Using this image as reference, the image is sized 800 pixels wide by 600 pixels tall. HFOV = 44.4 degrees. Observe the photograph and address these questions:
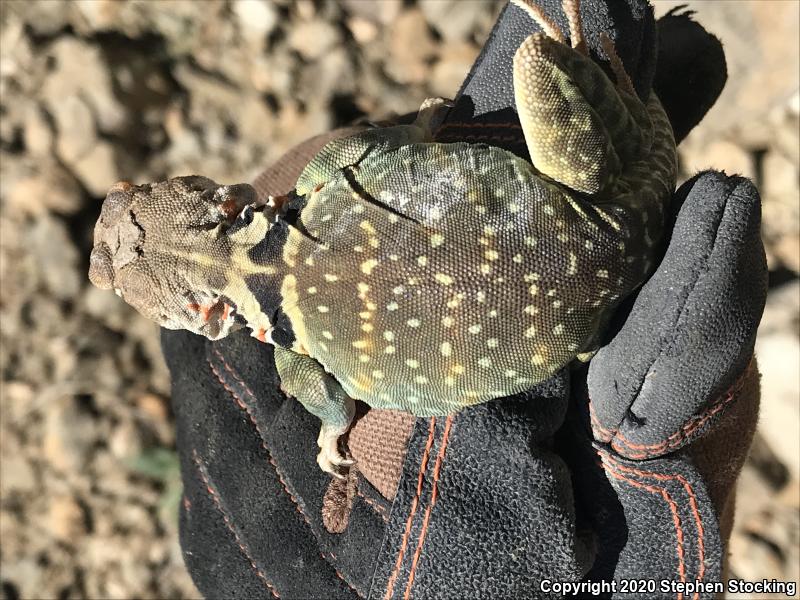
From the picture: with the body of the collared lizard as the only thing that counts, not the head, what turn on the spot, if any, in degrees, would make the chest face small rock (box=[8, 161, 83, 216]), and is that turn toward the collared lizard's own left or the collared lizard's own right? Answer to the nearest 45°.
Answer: approximately 45° to the collared lizard's own right

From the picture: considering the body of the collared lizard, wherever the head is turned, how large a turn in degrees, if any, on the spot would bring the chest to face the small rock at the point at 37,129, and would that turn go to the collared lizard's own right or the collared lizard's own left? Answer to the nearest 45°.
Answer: approximately 45° to the collared lizard's own right

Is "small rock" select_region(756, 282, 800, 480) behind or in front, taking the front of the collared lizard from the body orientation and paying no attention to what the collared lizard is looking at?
behind

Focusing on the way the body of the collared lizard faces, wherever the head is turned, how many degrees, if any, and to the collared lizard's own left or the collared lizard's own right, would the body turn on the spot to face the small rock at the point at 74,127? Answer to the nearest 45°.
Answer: approximately 45° to the collared lizard's own right

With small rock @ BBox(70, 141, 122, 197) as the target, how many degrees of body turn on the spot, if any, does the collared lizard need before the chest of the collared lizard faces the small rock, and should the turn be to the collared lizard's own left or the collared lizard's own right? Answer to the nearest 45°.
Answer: approximately 45° to the collared lizard's own right

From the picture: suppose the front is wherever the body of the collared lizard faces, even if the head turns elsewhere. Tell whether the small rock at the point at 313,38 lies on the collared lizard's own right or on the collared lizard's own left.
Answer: on the collared lizard's own right

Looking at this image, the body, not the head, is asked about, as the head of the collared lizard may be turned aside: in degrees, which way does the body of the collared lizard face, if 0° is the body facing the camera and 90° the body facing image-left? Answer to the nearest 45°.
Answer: approximately 90°

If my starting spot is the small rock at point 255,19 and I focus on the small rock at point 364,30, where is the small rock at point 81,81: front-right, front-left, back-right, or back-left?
back-right
